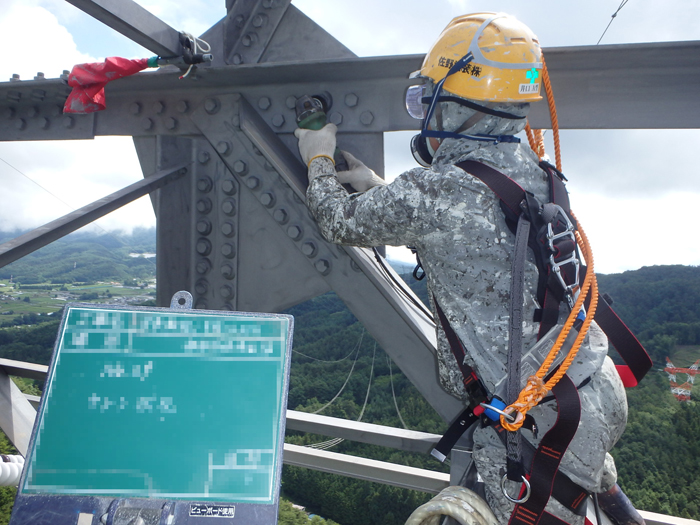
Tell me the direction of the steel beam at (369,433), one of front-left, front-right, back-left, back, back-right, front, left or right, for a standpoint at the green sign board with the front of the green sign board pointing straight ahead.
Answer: back-left

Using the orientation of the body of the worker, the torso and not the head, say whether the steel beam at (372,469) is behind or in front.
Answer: in front

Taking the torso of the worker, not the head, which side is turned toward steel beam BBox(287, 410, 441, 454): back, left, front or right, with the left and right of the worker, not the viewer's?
front

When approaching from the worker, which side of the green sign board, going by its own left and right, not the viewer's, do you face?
left

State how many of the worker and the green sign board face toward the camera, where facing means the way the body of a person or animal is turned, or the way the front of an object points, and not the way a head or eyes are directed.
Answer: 1

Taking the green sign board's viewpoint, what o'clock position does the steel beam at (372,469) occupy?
The steel beam is roughly at 7 o'clock from the green sign board.

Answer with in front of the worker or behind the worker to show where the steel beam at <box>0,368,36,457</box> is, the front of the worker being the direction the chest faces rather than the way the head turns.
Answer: in front

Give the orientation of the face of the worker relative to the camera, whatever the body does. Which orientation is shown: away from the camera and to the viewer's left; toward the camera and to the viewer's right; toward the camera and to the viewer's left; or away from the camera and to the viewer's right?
away from the camera and to the viewer's left

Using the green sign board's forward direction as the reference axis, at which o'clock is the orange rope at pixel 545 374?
The orange rope is roughly at 9 o'clock from the green sign board.

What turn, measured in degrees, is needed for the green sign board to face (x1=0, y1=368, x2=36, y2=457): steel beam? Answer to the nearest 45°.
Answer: approximately 180°
